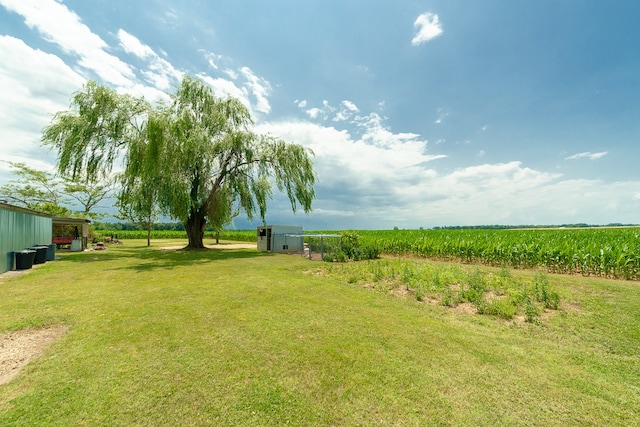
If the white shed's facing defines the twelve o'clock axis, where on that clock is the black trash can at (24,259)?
The black trash can is roughly at 12 o'clock from the white shed.

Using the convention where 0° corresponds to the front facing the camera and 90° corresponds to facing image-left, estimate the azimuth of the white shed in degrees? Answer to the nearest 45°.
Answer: approximately 45°

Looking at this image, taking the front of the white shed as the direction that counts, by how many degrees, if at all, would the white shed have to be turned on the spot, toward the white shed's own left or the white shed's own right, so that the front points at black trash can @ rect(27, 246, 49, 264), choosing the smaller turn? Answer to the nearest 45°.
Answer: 0° — it already faces it
